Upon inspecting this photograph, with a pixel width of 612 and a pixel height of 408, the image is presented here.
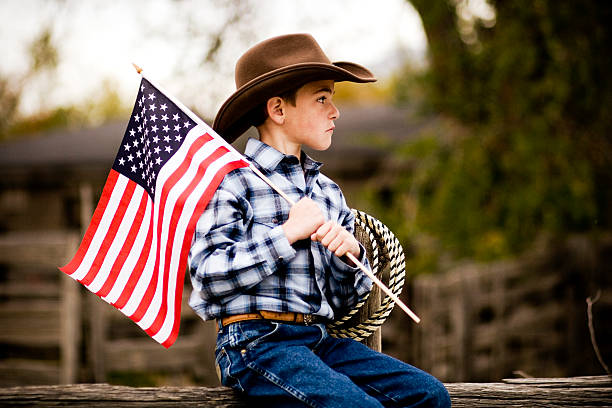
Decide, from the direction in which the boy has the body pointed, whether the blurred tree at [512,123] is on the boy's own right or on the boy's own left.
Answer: on the boy's own left

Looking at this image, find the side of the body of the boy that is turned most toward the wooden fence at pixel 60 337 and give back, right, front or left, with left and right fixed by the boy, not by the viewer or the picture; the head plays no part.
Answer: back

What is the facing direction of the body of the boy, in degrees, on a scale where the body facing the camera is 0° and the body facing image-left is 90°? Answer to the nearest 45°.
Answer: approximately 315°

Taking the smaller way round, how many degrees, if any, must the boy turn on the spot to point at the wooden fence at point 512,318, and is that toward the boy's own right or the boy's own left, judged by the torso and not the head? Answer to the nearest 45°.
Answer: approximately 135° to the boy's own left

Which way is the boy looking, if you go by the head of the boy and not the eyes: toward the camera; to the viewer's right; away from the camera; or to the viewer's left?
to the viewer's right
